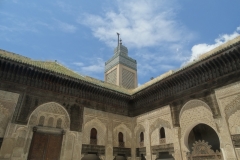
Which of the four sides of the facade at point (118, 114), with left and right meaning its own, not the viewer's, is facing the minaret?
back

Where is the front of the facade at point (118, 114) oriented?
toward the camera
